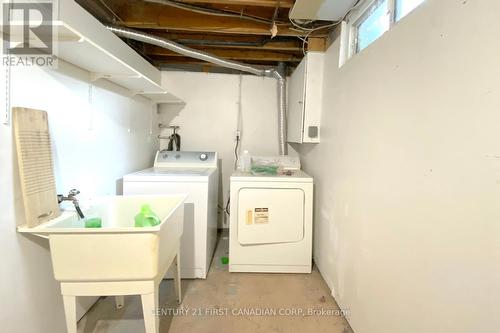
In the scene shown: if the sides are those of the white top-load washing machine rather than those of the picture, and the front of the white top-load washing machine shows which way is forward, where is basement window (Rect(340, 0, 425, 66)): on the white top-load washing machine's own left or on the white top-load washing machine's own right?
on the white top-load washing machine's own left

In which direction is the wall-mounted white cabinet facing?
to the viewer's left

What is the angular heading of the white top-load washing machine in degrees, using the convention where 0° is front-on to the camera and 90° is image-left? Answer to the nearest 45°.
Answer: approximately 0°

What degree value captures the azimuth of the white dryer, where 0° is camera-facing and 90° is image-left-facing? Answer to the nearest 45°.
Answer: approximately 0°

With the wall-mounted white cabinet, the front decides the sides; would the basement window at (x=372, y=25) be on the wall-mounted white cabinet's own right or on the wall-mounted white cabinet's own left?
on the wall-mounted white cabinet's own left

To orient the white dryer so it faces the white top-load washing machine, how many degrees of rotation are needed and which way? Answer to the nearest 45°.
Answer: approximately 90° to its right
